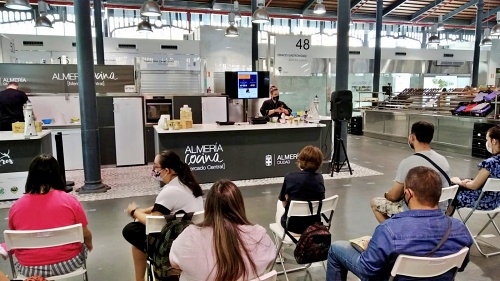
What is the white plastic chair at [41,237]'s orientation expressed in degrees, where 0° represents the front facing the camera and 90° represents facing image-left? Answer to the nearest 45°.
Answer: approximately 180°

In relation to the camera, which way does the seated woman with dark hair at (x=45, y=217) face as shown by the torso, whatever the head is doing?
away from the camera

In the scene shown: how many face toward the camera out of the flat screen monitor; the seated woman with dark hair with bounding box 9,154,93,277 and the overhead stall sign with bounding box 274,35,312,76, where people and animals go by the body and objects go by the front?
2

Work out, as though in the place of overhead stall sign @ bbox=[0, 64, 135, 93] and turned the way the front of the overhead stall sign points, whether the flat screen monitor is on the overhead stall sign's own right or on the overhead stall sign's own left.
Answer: on the overhead stall sign's own left

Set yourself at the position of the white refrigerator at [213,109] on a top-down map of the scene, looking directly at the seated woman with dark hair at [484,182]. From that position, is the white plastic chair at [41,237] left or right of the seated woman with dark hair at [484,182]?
right

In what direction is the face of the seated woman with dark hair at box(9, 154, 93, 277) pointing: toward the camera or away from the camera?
away from the camera

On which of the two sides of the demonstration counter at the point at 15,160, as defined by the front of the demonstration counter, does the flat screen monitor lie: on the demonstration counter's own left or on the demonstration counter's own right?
on the demonstration counter's own left

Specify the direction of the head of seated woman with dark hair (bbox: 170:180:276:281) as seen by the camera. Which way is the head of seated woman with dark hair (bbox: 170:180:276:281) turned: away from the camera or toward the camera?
away from the camera

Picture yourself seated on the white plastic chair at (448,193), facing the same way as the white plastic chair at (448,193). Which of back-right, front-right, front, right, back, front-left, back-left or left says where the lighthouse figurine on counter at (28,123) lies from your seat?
front-left
